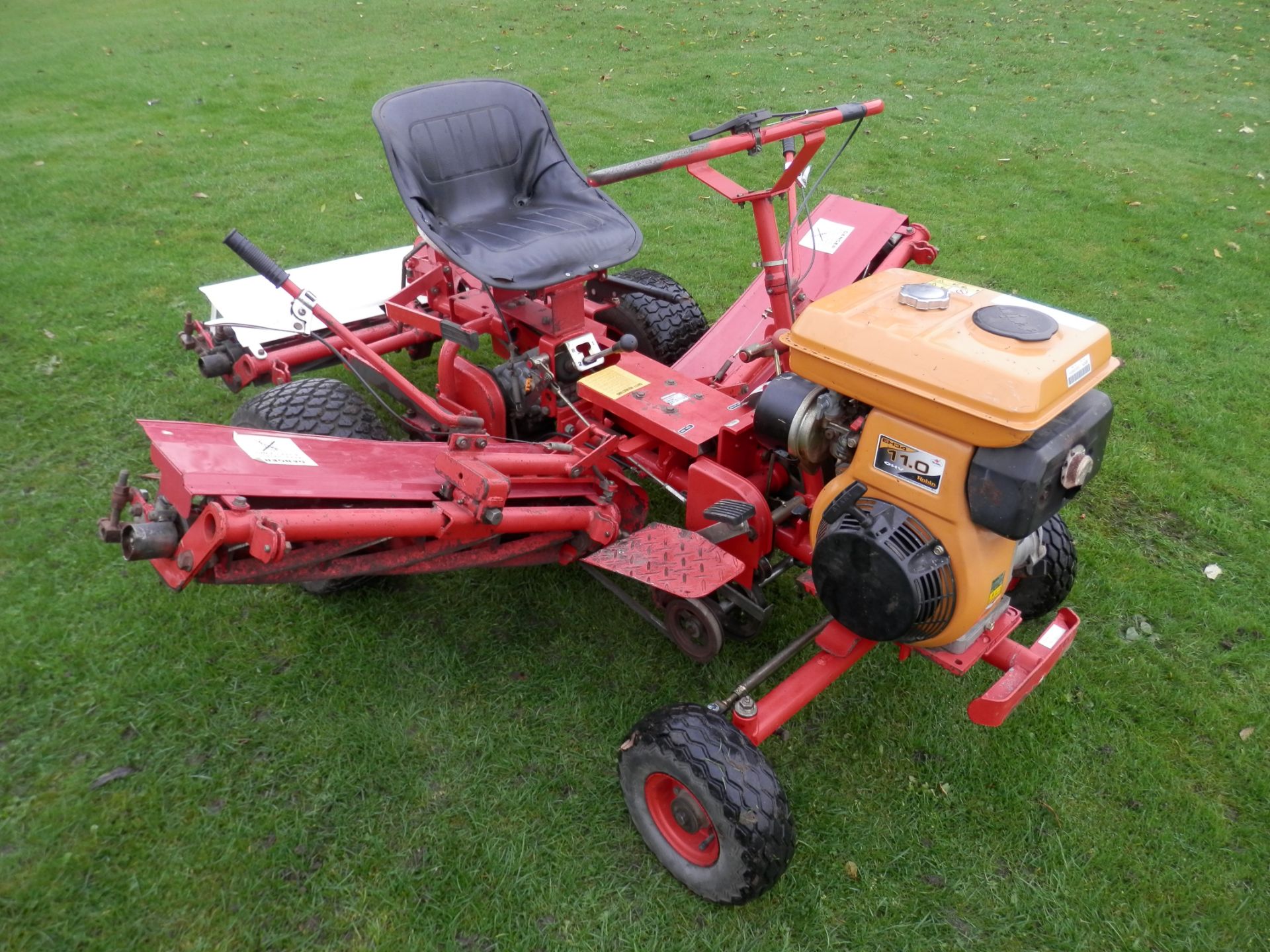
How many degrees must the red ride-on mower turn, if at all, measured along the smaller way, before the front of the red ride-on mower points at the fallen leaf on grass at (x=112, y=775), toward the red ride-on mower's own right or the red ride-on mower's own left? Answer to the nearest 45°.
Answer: approximately 135° to the red ride-on mower's own right

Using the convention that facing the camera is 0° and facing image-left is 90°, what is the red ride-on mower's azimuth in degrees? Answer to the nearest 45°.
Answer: approximately 315°
